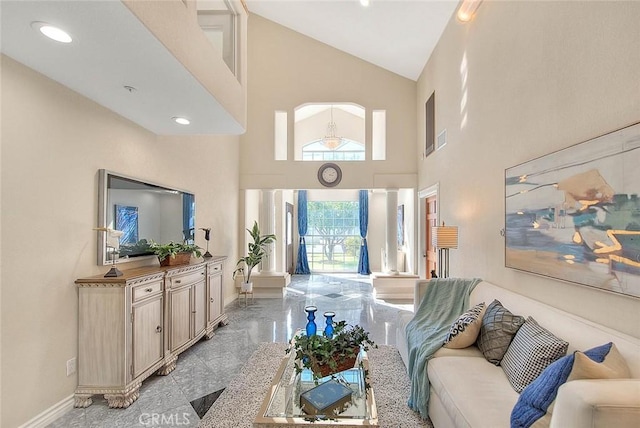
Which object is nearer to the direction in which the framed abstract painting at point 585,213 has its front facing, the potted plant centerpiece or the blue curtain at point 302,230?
the potted plant centerpiece

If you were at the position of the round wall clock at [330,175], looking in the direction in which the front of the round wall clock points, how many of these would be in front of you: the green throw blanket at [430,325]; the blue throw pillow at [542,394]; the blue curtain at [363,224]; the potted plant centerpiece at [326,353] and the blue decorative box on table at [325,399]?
4

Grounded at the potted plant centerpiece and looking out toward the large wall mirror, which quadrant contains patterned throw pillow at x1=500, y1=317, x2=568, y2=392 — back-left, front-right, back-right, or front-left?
back-right

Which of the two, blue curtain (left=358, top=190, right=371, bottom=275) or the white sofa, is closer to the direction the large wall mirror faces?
the white sofa

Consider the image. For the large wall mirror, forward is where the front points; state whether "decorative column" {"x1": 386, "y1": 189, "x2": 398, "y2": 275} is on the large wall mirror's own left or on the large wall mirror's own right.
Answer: on the large wall mirror's own left

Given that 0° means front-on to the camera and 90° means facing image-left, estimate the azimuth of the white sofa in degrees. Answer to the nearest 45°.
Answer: approximately 45°

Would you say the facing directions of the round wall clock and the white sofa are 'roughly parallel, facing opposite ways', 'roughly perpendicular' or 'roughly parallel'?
roughly perpendicular

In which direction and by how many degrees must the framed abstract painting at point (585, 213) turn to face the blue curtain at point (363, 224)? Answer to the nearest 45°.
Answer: approximately 90° to its right

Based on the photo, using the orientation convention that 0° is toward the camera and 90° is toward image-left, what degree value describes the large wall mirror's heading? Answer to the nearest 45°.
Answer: approximately 315°

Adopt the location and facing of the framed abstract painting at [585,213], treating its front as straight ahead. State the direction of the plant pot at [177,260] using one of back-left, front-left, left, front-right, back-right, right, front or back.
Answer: front-right
